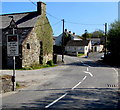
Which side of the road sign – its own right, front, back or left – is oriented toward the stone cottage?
back

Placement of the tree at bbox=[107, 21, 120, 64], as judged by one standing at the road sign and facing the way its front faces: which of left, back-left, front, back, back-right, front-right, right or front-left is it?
back-left

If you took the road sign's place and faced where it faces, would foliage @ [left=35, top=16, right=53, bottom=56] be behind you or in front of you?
behind

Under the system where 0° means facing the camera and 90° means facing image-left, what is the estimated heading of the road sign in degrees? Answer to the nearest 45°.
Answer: approximately 0°
